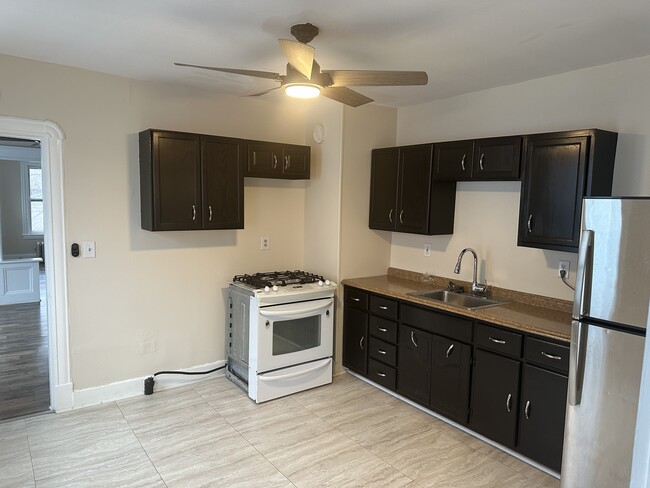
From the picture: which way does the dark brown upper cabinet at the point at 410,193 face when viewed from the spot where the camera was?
facing the viewer and to the left of the viewer

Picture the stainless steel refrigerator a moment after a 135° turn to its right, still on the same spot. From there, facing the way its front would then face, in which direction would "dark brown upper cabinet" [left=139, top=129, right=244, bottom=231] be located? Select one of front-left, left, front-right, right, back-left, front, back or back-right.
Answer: left

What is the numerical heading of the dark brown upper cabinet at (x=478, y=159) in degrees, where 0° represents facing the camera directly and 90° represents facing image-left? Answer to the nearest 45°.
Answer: approximately 45°

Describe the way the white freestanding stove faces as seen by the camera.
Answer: facing the viewer and to the right of the viewer

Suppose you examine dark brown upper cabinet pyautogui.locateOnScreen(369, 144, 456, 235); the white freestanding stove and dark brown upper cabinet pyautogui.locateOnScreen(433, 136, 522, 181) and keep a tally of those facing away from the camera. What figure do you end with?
0

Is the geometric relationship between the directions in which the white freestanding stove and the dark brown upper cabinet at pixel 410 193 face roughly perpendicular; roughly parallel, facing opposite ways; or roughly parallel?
roughly perpendicular

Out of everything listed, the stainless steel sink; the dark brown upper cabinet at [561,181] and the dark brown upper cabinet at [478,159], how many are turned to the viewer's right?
0
